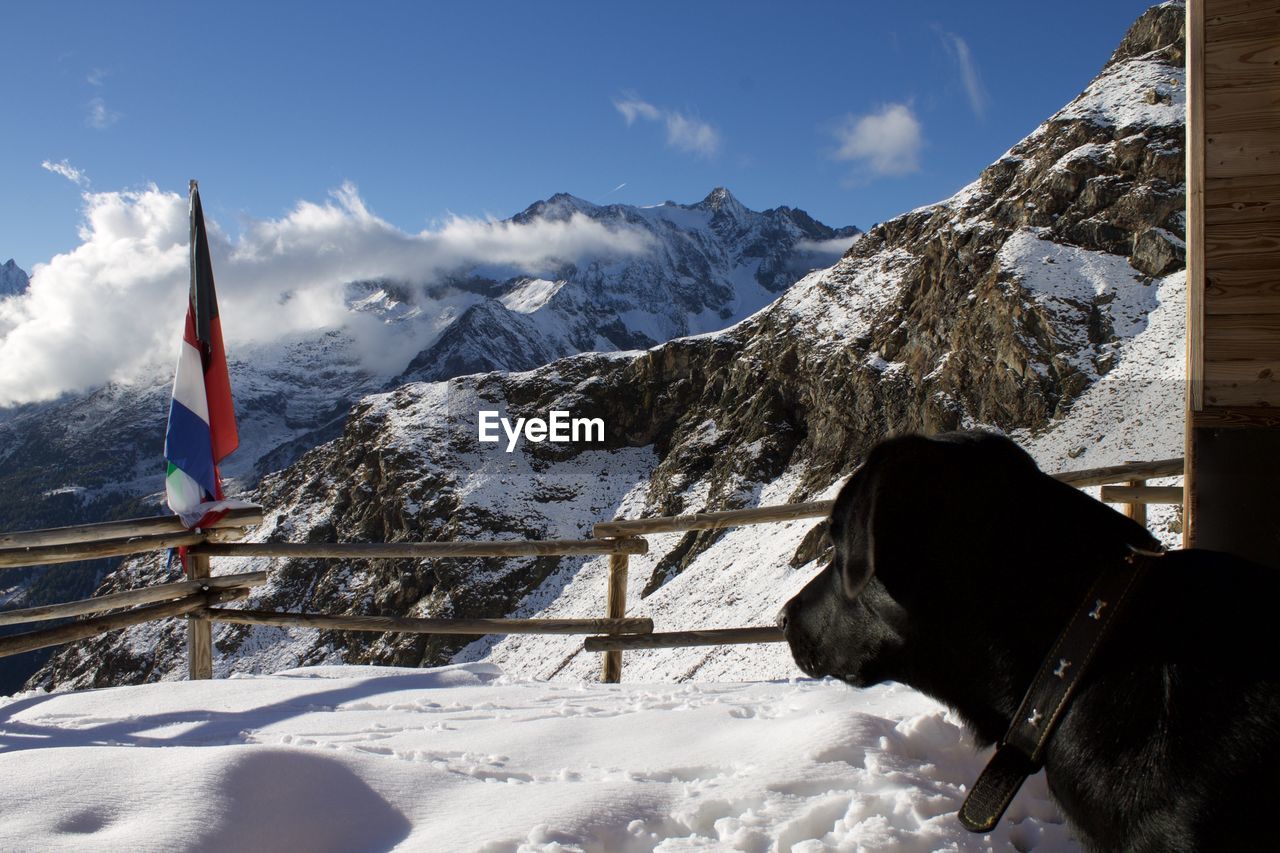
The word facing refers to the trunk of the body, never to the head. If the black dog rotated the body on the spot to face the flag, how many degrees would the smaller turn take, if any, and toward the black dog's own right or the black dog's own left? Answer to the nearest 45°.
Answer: approximately 45° to the black dog's own right

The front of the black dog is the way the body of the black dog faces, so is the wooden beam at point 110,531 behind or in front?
in front

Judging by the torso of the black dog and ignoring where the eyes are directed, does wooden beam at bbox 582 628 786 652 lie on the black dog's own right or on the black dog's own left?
on the black dog's own right

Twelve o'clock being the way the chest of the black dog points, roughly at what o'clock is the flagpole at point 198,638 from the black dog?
The flagpole is roughly at 1 o'clock from the black dog.

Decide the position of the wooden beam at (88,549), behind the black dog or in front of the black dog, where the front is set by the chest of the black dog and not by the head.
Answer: in front

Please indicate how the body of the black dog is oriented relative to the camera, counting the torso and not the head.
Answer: to the viewer's left
